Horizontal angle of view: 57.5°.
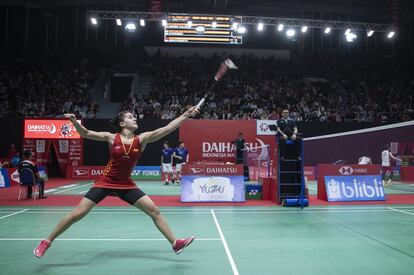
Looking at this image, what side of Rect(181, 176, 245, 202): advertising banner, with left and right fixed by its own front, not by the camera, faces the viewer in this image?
front

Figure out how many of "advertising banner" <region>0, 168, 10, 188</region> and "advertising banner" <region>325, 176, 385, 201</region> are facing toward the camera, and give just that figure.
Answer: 2

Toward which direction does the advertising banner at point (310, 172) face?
toward the camera

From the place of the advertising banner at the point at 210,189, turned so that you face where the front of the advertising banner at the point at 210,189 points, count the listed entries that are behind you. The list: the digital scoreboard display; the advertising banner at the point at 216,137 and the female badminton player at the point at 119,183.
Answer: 2

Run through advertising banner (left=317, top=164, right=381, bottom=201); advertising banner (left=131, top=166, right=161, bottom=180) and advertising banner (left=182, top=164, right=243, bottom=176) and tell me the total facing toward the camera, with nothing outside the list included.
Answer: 3

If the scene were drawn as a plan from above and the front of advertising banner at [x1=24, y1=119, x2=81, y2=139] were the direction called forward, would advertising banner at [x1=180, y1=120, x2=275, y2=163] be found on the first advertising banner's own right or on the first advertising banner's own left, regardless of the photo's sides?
on the first advertising banner's own left

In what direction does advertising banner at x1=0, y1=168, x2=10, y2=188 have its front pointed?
toward the camera

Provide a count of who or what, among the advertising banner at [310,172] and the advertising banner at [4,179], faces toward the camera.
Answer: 2

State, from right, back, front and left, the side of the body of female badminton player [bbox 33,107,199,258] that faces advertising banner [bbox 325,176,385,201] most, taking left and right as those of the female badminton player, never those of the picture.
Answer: left

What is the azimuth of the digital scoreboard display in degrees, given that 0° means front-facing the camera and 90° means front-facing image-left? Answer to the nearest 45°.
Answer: approximately 0°
